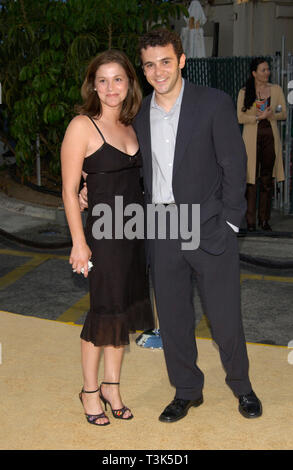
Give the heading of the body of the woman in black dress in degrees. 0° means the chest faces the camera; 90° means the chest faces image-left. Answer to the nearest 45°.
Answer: approximately 315°

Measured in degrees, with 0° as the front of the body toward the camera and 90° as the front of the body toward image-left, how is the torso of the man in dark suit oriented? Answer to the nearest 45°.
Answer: approximately 45°

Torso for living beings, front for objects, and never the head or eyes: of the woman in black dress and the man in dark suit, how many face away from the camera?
0
